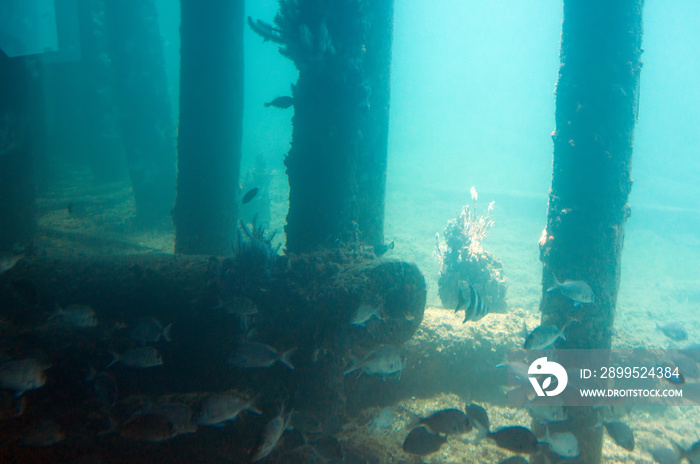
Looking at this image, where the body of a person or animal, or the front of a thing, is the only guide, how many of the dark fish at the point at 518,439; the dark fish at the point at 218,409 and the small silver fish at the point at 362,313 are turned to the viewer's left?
2

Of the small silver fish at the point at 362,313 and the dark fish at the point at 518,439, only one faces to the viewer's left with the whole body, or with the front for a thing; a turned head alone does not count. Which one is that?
the small silver fish

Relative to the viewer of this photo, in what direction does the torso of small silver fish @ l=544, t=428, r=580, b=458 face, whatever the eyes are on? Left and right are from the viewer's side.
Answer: facing to the right of the viewer

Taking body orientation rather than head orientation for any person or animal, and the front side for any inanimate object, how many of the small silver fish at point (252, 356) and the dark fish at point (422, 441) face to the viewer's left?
2

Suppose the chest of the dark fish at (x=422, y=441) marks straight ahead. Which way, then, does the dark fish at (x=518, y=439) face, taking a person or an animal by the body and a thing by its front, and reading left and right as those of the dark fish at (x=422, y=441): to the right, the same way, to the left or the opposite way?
the opposite way

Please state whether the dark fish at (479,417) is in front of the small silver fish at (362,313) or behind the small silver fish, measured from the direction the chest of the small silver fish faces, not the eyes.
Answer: behind
